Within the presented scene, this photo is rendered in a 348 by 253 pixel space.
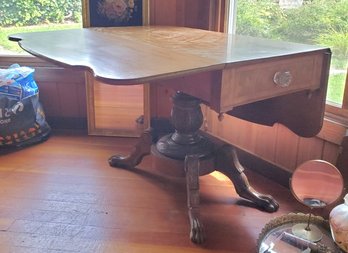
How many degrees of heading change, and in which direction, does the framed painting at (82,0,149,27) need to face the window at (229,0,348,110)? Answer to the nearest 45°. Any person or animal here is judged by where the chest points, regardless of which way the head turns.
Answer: approximately 45° to its left

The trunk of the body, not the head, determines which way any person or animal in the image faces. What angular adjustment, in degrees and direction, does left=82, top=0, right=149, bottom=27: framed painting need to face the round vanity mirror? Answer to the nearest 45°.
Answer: approximately 45° to its left

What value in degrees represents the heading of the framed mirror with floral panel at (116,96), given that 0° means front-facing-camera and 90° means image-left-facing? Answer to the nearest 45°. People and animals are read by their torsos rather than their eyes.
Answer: approximately 0°

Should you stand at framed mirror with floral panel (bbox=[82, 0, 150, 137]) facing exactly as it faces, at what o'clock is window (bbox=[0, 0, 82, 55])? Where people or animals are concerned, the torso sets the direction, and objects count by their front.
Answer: The window is roughly at 4 o'clock from the framed mirror with floral panel.

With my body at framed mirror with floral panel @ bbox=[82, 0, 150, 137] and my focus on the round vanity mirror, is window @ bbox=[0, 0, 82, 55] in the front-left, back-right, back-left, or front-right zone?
back-right

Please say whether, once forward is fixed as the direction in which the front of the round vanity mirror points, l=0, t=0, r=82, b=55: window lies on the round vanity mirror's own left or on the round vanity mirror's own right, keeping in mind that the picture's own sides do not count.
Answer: on the round vanity mirror's own right

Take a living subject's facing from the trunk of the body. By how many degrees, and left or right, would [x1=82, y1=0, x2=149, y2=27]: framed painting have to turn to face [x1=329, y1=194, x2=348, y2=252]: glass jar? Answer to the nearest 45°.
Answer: approximately 45° to its left

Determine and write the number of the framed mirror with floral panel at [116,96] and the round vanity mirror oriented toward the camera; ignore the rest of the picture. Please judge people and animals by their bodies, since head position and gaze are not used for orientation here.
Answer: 2

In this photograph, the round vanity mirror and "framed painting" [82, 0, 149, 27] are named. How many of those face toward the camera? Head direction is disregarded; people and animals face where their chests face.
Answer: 2

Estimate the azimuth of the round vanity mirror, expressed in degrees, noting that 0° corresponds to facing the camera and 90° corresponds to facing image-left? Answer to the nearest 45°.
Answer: approximately 0°
